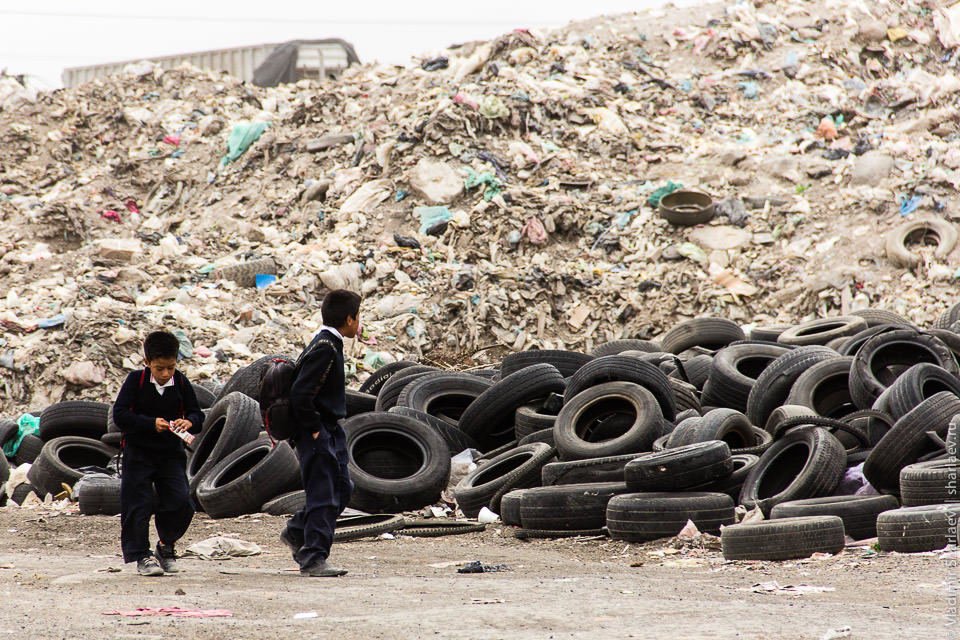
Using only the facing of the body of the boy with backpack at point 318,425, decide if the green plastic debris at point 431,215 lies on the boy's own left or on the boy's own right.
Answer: on the boy's own left

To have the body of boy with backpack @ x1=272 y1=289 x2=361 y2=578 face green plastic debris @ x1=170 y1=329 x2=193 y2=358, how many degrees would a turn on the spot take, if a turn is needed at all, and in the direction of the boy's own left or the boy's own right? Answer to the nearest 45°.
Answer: approximately 90° to the boy's own left

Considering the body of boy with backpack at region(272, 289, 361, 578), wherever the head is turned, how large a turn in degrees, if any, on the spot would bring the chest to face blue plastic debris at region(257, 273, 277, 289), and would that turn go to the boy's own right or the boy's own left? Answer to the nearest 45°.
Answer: approximately 90° to the boy's own left

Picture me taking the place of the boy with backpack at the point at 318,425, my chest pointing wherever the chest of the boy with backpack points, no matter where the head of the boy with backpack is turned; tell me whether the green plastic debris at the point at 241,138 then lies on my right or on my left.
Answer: on my left

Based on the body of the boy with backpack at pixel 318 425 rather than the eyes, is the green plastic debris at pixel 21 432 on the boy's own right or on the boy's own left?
on the boy's own left

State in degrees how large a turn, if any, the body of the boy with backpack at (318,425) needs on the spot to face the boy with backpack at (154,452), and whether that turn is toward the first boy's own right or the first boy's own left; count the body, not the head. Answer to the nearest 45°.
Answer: approximately 135° to the first boy's own left

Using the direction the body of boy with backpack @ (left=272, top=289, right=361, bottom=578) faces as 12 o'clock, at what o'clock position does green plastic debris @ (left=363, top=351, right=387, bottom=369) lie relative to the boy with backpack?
The green plastic debris is roughly at 9 o'clock from the boy with backpack.

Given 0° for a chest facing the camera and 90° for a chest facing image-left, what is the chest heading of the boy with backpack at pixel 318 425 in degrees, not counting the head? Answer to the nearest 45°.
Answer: approximately 270°

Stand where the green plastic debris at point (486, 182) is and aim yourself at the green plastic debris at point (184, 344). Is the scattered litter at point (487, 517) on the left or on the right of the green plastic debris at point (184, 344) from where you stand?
left
